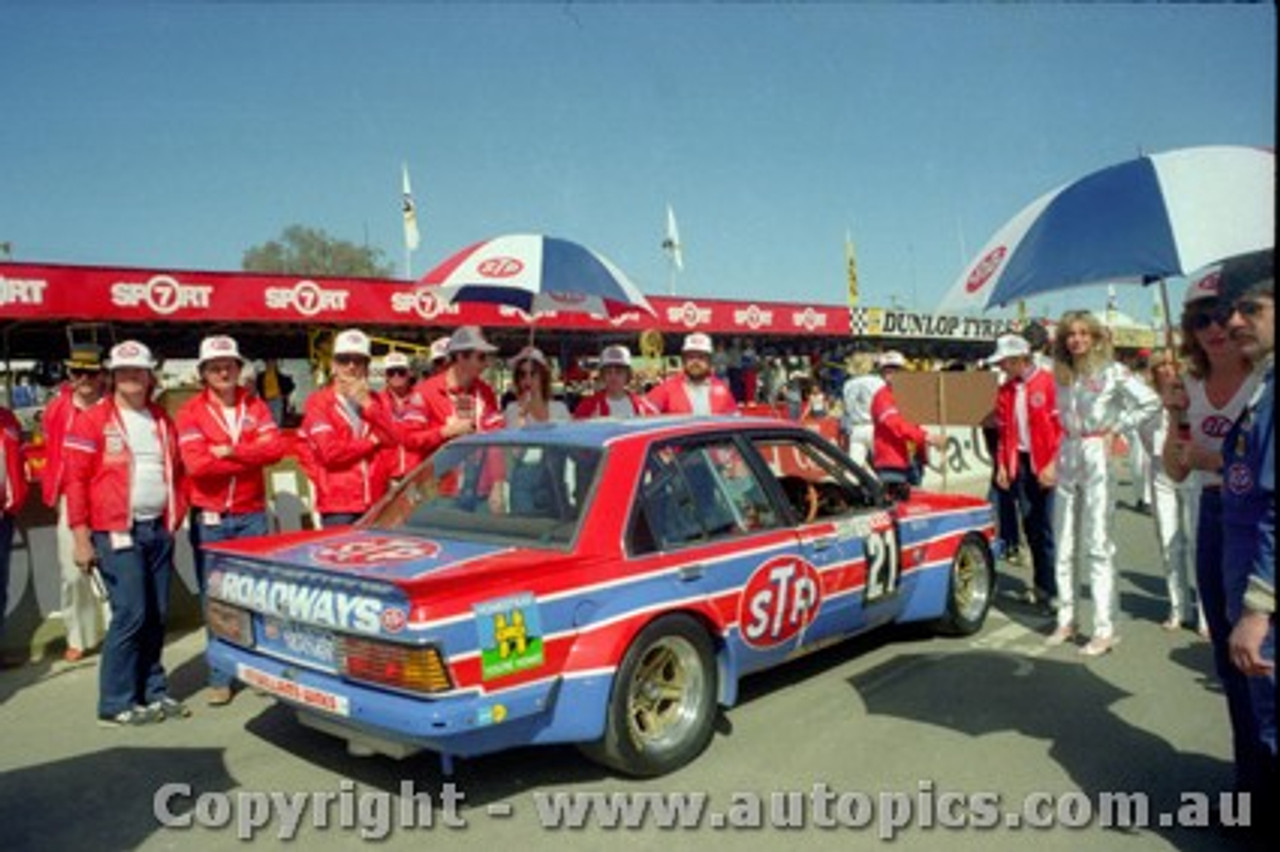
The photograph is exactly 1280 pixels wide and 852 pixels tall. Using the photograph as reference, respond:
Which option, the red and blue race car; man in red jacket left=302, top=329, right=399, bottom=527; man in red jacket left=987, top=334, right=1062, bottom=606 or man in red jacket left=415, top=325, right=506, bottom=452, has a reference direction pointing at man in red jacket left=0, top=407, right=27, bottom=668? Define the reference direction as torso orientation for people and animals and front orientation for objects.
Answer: man in red jacket left=987, top=334, right=1062, bottom=606

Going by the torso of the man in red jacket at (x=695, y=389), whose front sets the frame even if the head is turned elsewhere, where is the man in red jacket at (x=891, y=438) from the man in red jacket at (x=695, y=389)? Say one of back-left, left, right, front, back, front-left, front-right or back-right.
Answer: left

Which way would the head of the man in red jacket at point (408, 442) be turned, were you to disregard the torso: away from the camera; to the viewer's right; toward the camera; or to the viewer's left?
toward the camera

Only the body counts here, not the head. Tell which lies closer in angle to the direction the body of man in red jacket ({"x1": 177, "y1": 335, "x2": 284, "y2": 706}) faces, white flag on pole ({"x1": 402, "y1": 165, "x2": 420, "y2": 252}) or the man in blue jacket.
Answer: the man in blue jacket

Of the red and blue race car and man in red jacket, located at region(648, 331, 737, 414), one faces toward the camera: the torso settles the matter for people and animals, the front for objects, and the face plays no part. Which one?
the man in red jacket

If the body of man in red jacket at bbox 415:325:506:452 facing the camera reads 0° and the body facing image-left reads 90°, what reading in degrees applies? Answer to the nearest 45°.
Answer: approximately 315°

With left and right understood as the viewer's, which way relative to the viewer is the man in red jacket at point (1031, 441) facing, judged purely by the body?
facing the viewer and to the left of the viewer

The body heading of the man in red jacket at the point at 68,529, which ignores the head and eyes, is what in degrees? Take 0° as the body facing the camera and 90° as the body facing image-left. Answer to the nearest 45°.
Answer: approximately 315°

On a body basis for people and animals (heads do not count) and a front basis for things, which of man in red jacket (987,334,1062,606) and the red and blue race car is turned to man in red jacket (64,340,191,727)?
man in red jacket (987,334,1062,606)

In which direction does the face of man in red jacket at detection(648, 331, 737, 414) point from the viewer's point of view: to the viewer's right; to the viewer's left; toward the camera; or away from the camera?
toward the camera

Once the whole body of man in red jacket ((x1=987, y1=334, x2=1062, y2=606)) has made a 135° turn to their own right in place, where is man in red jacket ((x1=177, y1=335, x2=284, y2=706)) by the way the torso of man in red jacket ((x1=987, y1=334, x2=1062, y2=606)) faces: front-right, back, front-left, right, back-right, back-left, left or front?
back-left

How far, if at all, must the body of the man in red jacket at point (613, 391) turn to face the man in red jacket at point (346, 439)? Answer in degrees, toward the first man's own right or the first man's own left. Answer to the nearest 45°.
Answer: approximately 45° to the first man's own right

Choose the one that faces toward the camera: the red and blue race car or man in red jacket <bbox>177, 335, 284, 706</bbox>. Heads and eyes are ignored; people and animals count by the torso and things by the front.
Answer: the man in red jacket

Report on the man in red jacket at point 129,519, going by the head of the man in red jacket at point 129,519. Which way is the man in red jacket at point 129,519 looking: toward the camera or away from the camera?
toward the camera

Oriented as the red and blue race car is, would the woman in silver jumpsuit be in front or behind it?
in front

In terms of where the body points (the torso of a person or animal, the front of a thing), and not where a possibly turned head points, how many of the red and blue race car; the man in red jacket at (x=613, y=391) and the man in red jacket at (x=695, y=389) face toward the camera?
2

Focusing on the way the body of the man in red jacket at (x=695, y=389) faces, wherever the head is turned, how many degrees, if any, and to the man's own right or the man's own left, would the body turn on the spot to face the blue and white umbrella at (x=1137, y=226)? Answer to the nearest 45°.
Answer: approximately 45° to the man's own left

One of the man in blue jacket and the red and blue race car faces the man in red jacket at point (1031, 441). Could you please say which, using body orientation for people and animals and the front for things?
the red and blue race car

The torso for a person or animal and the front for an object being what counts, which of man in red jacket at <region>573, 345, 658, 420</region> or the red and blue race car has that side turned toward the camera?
the man in red jacket
